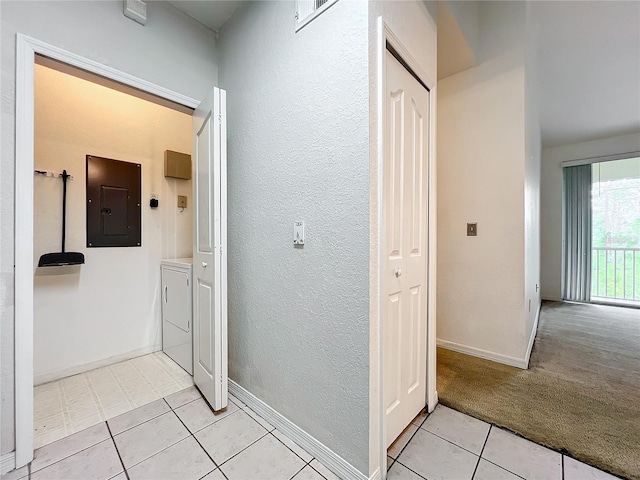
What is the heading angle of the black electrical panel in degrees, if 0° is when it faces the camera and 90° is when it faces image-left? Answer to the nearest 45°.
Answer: approximately 315°

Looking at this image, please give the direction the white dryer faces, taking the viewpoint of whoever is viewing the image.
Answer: facing the viewer and to the left of the viewer

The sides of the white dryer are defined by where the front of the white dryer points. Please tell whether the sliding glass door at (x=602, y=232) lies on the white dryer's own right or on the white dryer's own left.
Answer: on the white dryer's own left

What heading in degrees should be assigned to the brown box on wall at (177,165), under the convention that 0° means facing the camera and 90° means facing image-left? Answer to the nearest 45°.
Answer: approximately 315°

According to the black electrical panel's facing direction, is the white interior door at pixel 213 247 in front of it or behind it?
in front

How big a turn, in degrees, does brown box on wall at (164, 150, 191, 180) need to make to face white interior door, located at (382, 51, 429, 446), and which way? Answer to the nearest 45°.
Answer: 0° — it already faces it

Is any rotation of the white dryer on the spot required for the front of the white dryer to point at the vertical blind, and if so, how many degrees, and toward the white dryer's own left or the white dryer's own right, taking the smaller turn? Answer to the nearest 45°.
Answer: approximately 135° to the white dryer's own left

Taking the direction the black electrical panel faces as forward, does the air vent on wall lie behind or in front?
in front
